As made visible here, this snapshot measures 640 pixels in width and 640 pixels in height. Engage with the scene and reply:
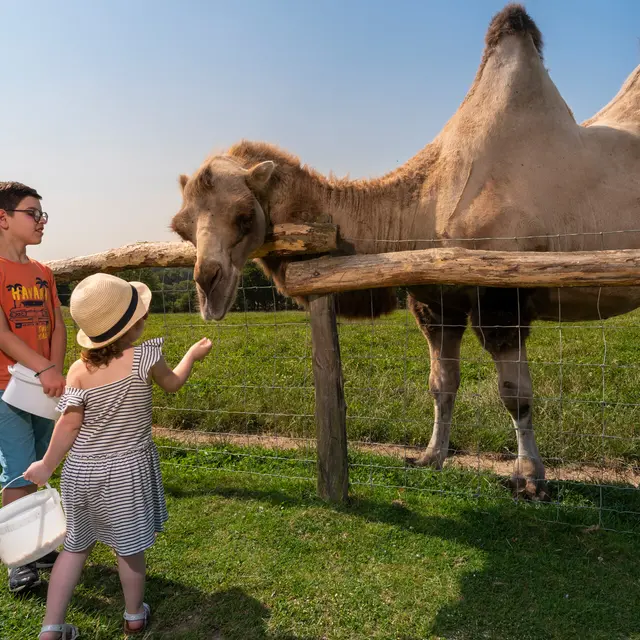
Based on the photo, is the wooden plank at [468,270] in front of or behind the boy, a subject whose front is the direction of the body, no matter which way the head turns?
in front

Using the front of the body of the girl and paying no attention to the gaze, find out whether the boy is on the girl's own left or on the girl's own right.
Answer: on the girl's own left

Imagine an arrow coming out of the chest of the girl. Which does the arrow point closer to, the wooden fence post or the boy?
the wooden fence post

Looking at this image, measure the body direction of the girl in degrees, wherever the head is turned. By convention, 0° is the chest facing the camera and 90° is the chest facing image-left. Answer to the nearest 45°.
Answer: approximately 225°

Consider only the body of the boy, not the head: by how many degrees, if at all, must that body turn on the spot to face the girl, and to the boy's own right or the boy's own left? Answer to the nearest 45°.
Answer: approximately 45° to the boy's own right

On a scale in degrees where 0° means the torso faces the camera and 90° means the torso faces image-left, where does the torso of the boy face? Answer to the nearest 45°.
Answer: approximately 315°

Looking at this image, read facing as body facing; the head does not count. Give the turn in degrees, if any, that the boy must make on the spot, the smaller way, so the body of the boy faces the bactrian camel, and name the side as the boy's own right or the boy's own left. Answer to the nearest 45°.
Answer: approximately 45° to the boy's own left

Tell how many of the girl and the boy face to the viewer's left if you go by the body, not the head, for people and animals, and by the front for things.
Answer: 0

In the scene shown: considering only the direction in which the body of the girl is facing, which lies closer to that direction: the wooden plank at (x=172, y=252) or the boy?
the wooden plank

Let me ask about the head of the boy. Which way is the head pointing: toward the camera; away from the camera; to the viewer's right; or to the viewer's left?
to the viewer's right

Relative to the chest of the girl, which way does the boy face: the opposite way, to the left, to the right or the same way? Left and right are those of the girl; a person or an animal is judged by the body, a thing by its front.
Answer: to the right

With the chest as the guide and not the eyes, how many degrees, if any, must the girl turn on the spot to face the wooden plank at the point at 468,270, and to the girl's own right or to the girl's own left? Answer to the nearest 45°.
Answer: approximately 45° to the girl's own right

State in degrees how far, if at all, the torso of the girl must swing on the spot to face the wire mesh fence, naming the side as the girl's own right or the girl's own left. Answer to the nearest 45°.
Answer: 0° — they already face it
